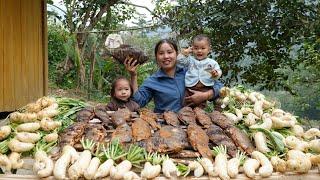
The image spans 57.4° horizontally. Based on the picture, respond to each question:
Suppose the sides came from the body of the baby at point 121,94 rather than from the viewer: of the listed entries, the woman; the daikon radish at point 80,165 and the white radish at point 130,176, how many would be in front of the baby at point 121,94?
2

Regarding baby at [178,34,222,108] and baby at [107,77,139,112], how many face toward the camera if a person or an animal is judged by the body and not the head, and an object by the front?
2

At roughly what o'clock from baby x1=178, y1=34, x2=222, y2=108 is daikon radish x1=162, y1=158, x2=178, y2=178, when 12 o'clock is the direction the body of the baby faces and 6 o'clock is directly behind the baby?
The daikon radish is roughly at 12 o'clock from the baby.

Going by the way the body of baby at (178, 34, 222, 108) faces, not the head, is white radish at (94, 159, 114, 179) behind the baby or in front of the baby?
in front

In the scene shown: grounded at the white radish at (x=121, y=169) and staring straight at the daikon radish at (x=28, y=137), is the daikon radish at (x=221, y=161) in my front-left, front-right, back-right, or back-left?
back-right

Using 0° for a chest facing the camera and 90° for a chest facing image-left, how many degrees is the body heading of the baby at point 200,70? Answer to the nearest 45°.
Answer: approximately 0°

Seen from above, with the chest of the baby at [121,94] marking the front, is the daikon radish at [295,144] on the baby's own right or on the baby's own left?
on the baby's own left

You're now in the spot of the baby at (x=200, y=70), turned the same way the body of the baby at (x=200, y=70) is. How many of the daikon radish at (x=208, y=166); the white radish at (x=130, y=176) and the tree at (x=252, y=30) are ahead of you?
2

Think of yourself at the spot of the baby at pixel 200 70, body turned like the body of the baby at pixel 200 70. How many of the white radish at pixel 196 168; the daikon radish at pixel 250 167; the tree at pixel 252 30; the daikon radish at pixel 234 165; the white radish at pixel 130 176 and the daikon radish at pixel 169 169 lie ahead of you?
5

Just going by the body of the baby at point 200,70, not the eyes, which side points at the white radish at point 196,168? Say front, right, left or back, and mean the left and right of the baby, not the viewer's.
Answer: front

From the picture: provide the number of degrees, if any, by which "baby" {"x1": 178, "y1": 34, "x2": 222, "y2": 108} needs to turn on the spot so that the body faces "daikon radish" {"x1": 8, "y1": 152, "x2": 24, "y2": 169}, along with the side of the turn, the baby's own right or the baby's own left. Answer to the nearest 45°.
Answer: approximately 45° to the baby's own right
